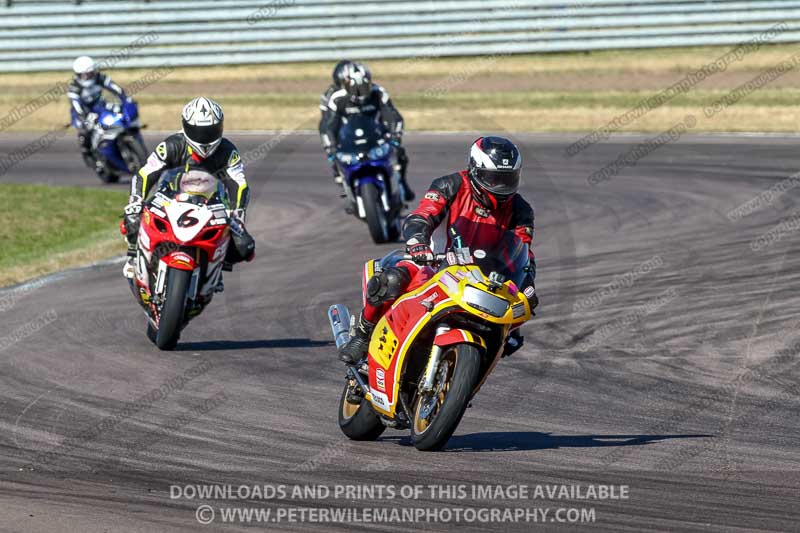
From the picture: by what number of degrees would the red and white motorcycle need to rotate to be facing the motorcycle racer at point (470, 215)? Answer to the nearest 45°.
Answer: approximately 45° to its left

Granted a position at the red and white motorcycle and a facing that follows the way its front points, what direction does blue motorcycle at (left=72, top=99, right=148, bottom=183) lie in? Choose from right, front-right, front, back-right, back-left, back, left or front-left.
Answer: back

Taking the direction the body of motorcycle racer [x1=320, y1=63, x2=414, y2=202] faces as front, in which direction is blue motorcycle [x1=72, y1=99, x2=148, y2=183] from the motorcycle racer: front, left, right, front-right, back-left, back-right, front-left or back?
back-right

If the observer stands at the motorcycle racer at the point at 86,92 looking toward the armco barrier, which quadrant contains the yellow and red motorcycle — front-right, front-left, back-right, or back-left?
back-right

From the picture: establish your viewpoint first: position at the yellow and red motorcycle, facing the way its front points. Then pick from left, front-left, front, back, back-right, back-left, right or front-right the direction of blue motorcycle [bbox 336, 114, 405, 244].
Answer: back-left

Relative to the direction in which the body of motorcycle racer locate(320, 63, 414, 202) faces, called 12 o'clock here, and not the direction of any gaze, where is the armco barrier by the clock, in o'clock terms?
The armco barrier is roughly at 6 o'clock from the motorcycle racer.

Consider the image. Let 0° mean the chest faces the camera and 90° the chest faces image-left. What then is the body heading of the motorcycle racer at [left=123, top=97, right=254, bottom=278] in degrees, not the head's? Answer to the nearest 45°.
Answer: approximately 0°
